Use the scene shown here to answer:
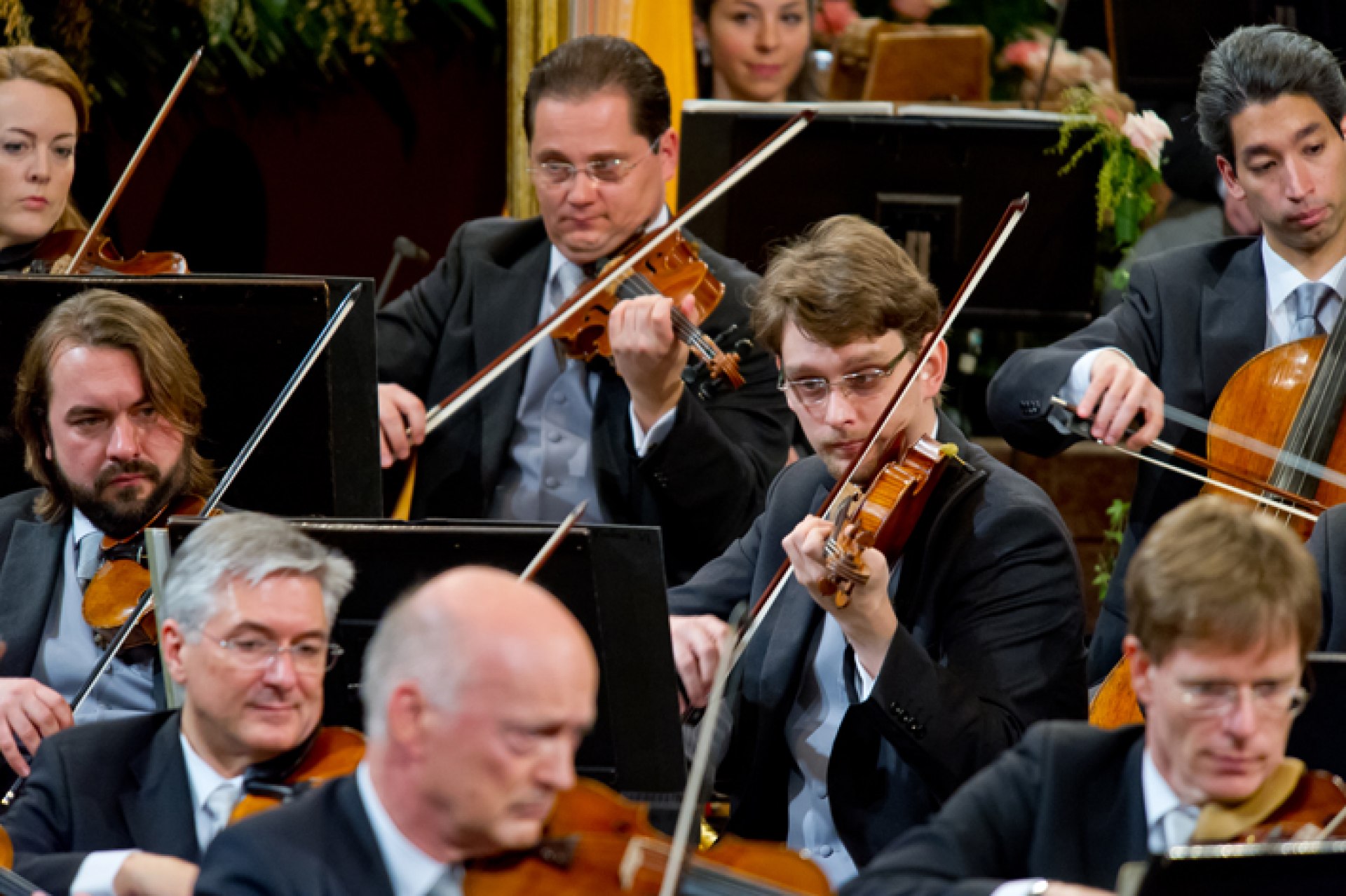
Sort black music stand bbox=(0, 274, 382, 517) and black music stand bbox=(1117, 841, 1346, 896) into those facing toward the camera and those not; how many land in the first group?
0

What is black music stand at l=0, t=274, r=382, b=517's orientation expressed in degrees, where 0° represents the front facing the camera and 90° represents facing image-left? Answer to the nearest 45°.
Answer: approximately 180°

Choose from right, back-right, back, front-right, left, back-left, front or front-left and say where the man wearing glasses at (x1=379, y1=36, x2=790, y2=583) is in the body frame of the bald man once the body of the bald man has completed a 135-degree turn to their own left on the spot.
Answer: front

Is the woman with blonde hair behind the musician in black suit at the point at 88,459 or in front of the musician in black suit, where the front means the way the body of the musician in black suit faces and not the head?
behind

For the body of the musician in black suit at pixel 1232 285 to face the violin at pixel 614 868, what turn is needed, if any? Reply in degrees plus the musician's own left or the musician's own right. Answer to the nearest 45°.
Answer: approximately 45° to the musician's own right

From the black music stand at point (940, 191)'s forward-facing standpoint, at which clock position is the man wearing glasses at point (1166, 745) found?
The man wearing glasses is roughly at 6 o'clock from the black music stand.

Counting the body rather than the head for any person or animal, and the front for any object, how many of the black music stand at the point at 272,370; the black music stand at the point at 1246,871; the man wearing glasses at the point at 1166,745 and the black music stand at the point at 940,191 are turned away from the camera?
3

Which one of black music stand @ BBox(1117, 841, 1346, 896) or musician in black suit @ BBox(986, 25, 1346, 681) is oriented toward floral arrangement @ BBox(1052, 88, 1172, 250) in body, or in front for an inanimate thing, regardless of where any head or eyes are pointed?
the black music stand

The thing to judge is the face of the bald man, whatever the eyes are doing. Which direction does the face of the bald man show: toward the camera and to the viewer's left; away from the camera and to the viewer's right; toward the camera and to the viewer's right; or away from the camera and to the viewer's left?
toward the camera and to the viewer's right

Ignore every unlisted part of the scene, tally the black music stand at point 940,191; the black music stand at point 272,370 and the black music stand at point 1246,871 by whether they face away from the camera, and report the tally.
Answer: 3

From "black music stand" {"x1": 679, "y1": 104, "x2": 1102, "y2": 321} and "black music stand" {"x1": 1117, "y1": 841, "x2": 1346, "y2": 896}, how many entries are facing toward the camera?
0

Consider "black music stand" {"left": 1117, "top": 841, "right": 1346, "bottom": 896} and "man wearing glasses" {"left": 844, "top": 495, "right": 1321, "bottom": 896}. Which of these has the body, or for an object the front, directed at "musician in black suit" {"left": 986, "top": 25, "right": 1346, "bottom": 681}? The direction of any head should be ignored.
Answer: the black music stand
